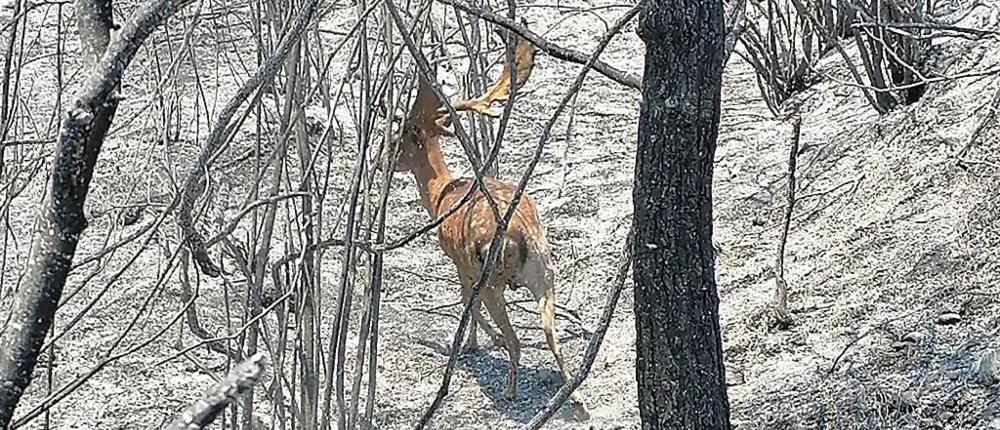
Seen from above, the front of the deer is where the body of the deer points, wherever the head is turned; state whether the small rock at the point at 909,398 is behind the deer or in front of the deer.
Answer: behind

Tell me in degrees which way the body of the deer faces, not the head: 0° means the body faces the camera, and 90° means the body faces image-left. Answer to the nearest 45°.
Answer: approximately 135°

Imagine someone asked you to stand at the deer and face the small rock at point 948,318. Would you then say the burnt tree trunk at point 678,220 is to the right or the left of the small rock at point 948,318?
right

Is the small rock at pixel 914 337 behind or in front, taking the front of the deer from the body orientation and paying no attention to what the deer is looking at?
behind
